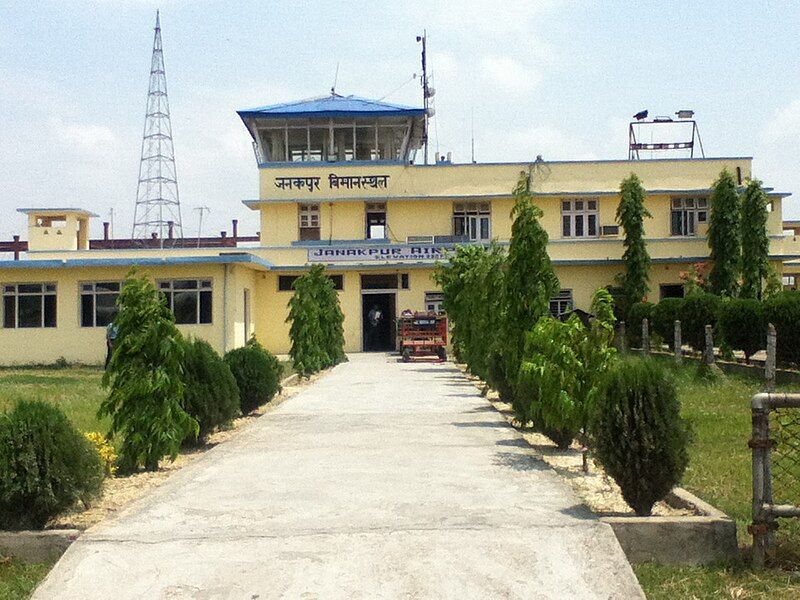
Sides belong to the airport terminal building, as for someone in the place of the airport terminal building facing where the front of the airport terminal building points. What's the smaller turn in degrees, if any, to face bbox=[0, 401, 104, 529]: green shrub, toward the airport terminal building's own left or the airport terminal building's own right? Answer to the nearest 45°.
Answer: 0° — it already faces it

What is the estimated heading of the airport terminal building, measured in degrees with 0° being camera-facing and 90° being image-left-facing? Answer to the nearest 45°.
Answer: approximately 0°

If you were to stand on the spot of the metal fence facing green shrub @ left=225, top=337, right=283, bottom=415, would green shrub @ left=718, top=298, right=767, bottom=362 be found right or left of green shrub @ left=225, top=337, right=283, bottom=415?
right

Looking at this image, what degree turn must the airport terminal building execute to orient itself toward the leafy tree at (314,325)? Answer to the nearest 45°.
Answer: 0° — it already faces it

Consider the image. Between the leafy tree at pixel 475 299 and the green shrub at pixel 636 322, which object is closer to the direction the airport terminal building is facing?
the leafy tree

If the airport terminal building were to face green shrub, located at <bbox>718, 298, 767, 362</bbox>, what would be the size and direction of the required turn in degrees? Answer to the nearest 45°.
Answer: approximately 45° to its left

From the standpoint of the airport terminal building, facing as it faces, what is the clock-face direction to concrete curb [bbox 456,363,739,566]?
The concrete curb is roughly at 12 o'clock from the airport terminal building.

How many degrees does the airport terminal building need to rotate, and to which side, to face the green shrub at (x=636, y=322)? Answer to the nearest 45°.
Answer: approximately 45° to its left
